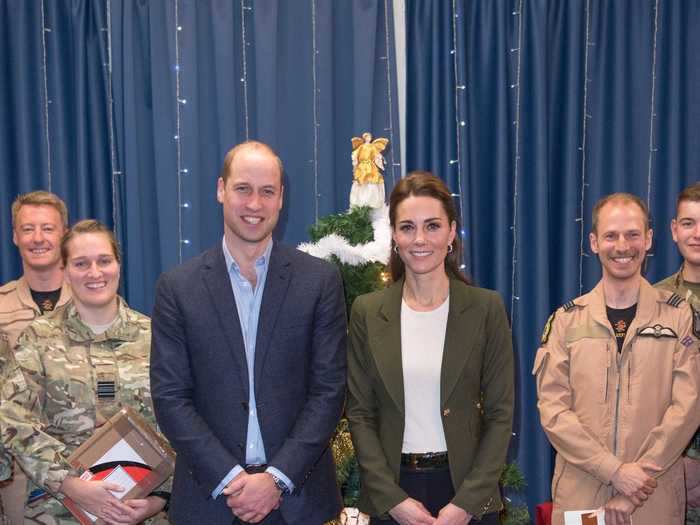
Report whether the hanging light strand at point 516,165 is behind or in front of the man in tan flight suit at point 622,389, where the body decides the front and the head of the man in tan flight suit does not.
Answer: behind

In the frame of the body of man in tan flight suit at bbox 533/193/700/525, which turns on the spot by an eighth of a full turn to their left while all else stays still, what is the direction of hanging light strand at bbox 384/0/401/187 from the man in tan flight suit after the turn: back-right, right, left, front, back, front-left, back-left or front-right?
back

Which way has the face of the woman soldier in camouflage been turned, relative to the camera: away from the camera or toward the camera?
toward the camera

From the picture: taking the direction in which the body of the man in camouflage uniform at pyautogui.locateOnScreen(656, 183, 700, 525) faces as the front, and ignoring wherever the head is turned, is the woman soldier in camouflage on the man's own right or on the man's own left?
on the man's own right

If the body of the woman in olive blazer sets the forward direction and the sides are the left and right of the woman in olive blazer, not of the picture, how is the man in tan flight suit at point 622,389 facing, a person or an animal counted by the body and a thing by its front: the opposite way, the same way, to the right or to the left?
the same way

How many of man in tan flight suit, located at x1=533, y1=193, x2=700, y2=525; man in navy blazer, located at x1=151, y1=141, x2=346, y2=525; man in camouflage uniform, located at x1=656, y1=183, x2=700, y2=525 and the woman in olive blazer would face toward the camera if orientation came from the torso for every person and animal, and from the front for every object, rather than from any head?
4

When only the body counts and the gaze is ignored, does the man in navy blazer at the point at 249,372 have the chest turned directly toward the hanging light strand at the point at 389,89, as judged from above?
no

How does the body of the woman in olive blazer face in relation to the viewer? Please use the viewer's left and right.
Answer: facing the viewer

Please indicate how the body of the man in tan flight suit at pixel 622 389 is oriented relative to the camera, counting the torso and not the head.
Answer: toward the camera

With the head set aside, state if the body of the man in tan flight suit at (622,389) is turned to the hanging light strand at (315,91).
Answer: no

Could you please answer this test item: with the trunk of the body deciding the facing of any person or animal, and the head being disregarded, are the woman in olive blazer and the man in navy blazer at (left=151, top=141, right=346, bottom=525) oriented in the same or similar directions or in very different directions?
same or similar directions

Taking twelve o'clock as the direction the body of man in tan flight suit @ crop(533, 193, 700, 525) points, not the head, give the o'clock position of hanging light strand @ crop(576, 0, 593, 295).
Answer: The hanging light strand is roughly at 6 o'clock from the man in tan flight suit.

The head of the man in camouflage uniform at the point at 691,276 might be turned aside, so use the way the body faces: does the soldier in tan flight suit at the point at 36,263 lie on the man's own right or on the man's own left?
on the man's own right

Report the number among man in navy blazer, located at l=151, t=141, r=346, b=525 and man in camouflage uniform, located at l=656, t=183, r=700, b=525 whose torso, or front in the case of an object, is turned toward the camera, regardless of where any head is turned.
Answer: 2

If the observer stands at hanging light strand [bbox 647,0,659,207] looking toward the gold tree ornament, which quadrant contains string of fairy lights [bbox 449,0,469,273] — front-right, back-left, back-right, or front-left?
front-right

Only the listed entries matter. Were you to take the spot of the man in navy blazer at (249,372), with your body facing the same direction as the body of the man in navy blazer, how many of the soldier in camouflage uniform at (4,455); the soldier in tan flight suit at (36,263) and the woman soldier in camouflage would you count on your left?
0

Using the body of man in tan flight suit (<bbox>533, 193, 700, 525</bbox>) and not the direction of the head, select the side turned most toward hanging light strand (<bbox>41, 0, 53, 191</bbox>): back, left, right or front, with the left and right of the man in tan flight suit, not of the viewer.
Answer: right
